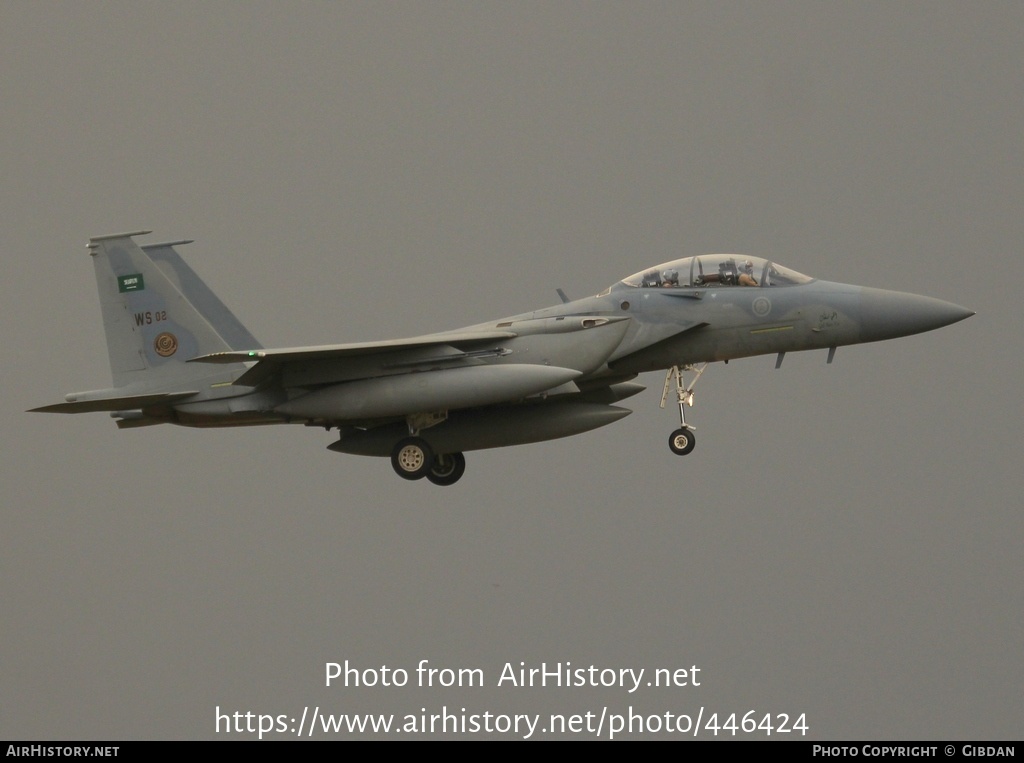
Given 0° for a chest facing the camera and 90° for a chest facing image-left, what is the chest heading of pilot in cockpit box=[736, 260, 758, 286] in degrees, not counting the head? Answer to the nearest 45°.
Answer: approximately 270°

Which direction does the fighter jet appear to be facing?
to the viewer's right
